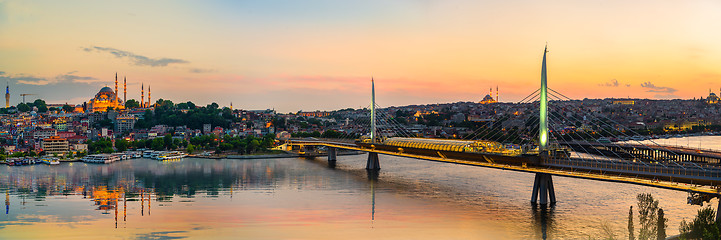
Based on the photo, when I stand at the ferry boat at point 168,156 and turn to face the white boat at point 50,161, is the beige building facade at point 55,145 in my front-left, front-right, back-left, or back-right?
front-right

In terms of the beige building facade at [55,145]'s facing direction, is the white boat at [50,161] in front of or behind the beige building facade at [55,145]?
in front

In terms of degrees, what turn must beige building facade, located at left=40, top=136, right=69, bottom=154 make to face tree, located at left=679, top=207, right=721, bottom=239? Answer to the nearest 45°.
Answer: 0° — it already faces it

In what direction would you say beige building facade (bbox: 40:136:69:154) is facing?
toward the camera

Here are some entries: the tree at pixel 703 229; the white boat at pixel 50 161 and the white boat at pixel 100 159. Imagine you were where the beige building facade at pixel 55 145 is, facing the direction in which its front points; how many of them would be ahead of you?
3
